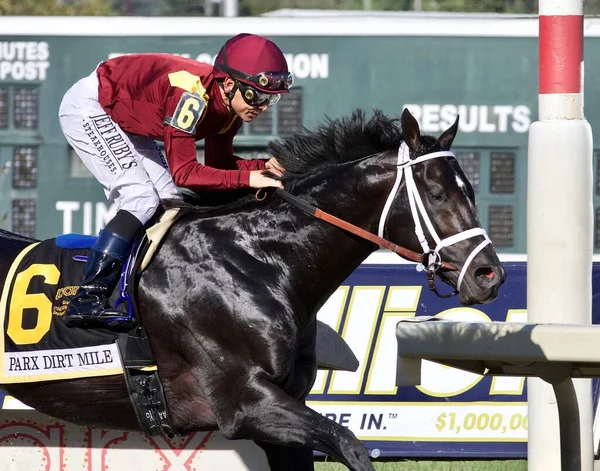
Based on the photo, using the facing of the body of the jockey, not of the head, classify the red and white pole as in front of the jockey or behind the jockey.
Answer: in front

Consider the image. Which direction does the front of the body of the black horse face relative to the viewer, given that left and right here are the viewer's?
facing to the right of the viewer

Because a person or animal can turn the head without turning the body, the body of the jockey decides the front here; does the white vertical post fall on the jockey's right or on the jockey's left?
on the jockey's left

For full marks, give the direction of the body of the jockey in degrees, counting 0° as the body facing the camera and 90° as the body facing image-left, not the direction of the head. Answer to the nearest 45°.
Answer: approximately 270°
